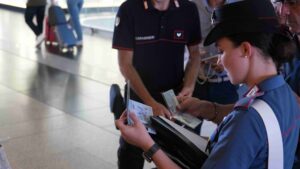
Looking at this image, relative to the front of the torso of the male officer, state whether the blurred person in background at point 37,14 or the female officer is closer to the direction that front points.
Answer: the female officer

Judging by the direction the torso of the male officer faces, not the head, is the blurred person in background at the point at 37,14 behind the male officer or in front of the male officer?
behind

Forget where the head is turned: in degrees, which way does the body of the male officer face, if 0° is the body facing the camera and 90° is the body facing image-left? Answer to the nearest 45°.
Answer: approximately 0°

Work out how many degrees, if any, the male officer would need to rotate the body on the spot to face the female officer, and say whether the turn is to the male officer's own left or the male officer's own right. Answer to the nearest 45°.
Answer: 0° — they already face them

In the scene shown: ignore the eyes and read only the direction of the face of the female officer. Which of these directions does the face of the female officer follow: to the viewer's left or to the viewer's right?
to the viewer's left
